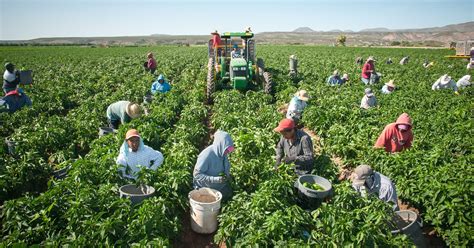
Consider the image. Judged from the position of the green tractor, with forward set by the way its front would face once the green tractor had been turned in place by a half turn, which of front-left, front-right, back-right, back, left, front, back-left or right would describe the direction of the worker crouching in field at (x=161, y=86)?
back-left

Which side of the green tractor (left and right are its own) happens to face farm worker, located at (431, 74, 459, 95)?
left

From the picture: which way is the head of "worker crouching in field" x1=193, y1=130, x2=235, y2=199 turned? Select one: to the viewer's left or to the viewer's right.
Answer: to the viewer's right

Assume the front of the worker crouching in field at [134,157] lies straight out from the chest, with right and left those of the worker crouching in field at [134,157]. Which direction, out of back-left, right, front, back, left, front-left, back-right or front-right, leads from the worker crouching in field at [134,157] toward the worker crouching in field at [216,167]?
front-left

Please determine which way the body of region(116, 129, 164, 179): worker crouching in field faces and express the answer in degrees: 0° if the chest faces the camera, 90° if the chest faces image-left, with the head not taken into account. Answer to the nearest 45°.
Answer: approximately 0°

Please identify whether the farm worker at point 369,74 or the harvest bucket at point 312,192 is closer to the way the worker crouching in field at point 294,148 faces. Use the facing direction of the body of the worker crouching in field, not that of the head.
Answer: the harvest bucket

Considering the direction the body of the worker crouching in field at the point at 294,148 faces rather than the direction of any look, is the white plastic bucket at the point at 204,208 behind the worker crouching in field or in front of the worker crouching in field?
in front
